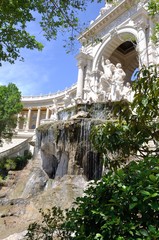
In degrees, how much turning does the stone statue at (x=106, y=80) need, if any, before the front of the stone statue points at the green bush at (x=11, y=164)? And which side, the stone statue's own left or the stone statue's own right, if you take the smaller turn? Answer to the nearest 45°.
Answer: approximately 45° to the stone statue's own right

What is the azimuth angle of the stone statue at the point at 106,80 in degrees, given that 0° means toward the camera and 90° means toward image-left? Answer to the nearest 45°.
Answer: approximately 45°

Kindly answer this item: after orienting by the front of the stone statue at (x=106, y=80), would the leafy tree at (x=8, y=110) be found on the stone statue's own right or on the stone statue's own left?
on the stone statue's own right

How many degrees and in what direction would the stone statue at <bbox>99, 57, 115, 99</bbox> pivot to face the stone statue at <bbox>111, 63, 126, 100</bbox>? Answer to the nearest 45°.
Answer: approximately 90° to its left

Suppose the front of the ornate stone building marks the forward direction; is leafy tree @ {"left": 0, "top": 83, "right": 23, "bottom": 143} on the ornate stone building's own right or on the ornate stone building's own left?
on the ornate stone building's own right
